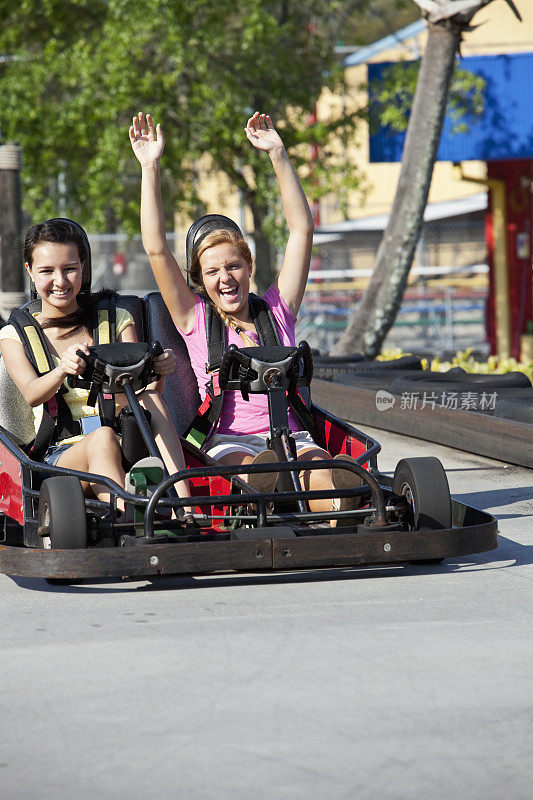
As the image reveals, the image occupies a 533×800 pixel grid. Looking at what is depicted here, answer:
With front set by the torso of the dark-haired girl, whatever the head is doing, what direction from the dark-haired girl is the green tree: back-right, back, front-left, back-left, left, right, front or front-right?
back-left

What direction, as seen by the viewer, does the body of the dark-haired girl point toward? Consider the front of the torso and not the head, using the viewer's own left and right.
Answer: facing the viewer and to the right of the viewer

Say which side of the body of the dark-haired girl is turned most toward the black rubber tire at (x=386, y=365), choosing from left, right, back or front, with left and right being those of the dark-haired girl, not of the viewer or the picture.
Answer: back

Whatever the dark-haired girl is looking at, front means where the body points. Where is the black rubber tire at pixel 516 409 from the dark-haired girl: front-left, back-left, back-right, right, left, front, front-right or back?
left

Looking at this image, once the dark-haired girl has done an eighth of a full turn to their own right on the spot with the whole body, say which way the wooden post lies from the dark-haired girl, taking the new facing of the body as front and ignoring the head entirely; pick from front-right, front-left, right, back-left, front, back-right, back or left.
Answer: back

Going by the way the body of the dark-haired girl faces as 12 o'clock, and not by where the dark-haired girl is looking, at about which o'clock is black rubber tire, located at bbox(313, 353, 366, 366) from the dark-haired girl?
The black rubber tire is roughly at 8 o'clock from the dark-haired girl.
